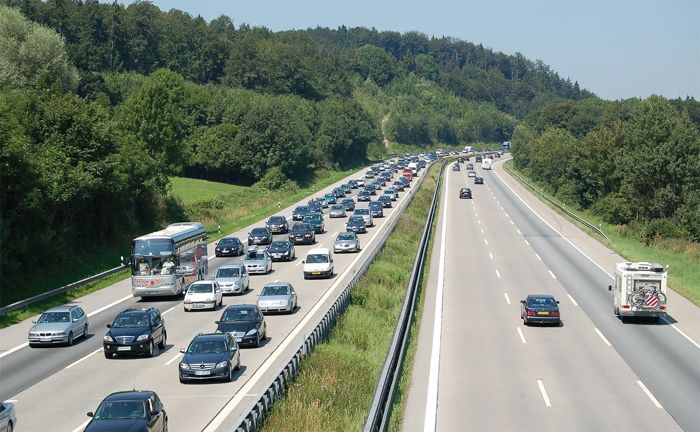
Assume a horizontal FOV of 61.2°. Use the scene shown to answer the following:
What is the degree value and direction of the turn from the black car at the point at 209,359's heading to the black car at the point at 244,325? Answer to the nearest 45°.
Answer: approximately 135° to its right

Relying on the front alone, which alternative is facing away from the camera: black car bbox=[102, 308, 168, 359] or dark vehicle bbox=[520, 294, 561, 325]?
the dark vehicle

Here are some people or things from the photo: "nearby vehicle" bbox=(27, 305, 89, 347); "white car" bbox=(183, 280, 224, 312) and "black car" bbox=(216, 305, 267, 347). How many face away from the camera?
0

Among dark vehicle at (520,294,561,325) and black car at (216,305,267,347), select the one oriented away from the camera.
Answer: the dark vehicle

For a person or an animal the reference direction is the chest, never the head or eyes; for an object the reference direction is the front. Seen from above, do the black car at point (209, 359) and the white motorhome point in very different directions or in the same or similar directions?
very different directions

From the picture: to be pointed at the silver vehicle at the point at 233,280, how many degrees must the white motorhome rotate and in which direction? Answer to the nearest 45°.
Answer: approximately 90° to its left

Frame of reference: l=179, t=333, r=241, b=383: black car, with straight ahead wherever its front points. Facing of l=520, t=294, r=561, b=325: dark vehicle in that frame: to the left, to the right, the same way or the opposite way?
the opposite way

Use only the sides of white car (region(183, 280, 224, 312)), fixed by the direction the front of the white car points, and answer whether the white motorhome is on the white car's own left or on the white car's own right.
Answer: on the white car's own left

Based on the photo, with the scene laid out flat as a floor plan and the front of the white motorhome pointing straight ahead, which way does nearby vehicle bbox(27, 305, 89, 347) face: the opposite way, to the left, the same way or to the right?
the opposite way

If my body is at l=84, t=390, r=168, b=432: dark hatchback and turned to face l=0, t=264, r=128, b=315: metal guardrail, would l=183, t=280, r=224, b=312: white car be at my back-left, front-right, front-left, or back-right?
front-right

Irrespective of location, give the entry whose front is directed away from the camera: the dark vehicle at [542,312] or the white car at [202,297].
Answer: the dark vehicle

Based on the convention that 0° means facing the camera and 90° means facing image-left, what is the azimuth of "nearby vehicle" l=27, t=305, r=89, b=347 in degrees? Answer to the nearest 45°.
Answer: approximately 45°

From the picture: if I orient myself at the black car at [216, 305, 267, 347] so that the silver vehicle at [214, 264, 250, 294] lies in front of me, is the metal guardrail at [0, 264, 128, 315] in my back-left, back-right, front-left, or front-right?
front-left

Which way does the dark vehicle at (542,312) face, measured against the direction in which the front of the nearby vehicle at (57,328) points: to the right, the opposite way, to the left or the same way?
the opposite way

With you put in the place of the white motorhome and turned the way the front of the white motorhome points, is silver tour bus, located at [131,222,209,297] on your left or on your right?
on your left
